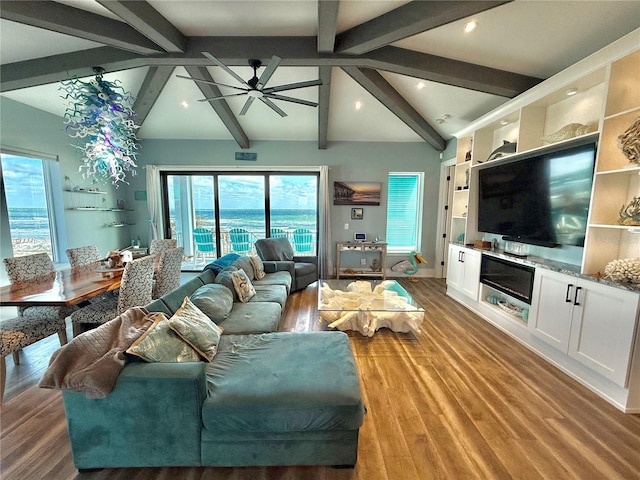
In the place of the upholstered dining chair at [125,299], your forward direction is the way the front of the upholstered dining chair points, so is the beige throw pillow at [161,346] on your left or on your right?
on your left

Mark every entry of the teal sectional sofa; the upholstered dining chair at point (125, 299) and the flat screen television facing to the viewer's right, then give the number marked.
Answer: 1

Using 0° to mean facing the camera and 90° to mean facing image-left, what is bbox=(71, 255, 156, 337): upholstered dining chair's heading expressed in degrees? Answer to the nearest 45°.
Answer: approximately 135°

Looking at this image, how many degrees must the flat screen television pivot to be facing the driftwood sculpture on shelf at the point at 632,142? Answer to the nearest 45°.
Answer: approximately 90° to its left

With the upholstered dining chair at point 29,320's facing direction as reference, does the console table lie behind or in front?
in front

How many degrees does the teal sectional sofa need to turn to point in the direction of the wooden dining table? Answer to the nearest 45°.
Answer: approximately 135° to its left

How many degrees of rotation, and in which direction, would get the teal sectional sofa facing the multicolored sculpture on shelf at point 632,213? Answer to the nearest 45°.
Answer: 0° — it already faces it

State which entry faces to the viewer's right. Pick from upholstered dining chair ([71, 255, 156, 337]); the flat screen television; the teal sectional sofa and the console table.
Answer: the teal sectional sofa

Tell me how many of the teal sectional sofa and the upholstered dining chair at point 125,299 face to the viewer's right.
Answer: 1

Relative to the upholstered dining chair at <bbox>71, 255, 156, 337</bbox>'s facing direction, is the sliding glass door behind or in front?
behind

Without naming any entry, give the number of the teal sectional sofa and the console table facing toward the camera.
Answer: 1

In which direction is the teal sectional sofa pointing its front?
to the viewer's right

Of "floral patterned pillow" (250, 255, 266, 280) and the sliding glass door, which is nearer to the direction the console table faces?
the floral patterned pillow
